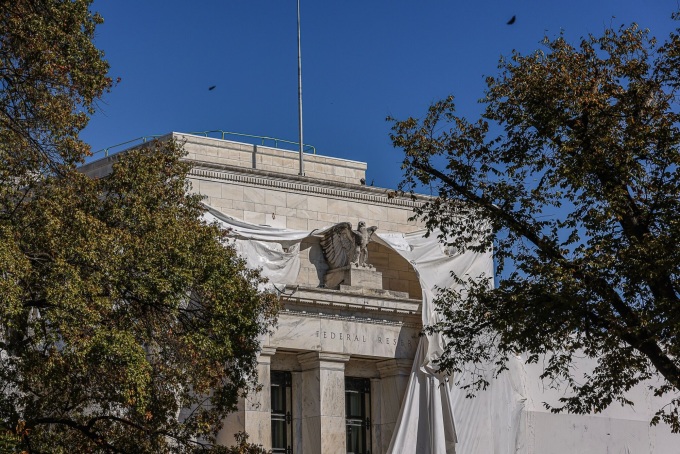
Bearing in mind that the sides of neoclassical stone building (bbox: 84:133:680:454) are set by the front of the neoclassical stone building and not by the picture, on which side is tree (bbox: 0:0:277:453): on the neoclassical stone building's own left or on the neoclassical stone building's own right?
on the neoclassical stone building's own right

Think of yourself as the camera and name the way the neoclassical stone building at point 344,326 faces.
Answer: facing the viewer and to the right of the viewer
